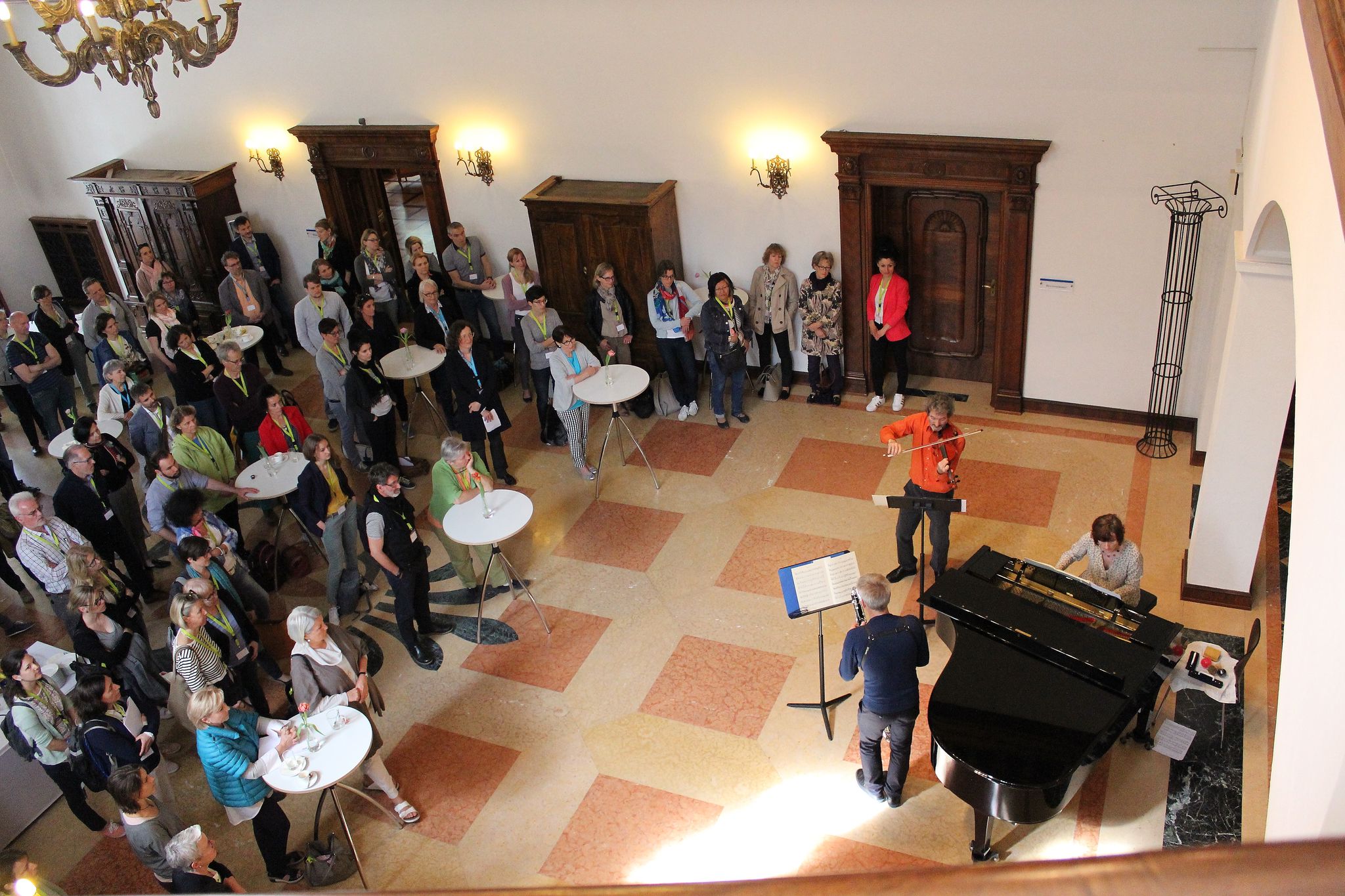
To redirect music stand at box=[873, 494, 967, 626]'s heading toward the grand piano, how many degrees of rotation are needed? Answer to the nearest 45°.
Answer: approximately 180°

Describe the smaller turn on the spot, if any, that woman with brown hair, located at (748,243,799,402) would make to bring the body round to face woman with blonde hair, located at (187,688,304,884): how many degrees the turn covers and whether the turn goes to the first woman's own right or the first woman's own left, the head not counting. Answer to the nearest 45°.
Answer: approximately 45° to the first woman's own right

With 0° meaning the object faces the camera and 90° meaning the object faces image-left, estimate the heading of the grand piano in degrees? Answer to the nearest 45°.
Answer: approximately 225°

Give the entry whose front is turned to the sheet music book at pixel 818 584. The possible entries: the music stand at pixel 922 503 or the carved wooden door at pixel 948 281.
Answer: the carved wooden door

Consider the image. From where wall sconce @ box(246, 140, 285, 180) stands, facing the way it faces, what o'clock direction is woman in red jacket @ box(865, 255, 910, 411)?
The woman in red jacket is roughly at 9 o'clock from the wall sconce.

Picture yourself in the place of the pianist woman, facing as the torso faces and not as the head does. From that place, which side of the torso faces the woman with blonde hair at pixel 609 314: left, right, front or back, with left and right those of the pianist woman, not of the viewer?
right

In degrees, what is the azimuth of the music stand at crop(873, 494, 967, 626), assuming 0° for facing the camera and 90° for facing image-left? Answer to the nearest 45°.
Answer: approximately 180°

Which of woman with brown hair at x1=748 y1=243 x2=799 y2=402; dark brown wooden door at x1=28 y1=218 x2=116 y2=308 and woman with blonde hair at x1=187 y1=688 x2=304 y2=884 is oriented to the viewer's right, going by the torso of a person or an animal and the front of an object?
woman with blonde hair at x1=187 y1=688 x2=304 y2=884

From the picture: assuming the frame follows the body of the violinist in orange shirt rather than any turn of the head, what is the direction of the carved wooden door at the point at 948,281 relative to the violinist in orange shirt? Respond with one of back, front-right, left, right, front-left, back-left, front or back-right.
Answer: back

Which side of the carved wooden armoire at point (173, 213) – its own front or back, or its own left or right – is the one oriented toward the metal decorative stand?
left

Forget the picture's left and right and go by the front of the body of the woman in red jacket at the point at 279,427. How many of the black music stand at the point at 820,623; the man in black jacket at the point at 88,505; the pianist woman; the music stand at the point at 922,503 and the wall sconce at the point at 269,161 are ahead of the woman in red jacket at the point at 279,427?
3
